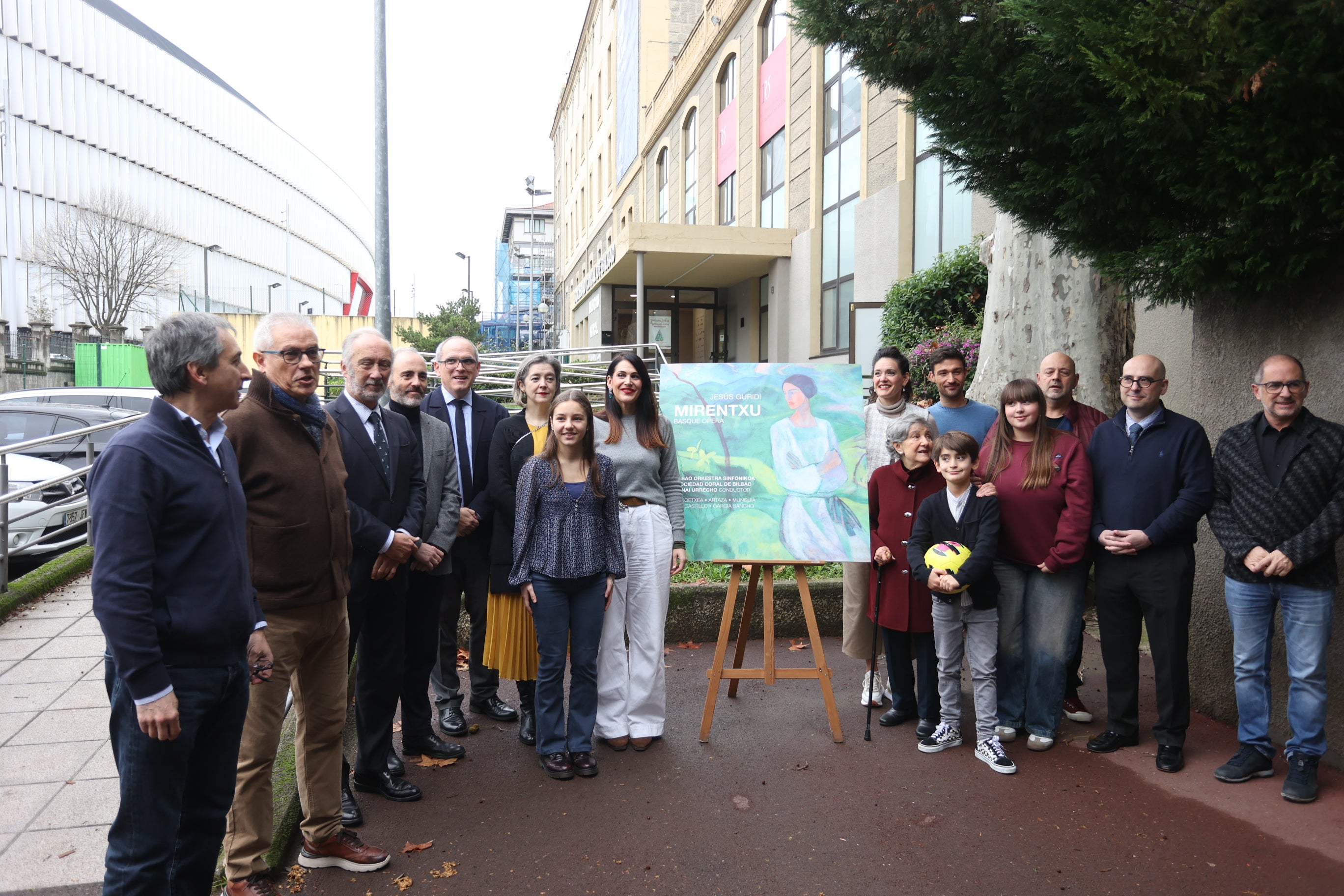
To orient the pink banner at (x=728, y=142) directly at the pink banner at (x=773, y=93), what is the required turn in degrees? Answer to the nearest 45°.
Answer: approximately 45° to its left

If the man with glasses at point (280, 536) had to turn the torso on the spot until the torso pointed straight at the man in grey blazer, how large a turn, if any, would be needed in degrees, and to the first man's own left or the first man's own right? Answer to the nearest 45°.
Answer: approximately 90° to the first man's own left

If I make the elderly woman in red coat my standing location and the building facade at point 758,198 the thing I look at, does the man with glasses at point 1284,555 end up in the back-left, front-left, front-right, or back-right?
back-right

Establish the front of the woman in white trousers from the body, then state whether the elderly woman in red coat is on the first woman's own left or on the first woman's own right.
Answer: on the first woman's own left

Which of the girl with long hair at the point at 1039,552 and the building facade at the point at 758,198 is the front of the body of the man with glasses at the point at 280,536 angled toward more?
the girl with long hair

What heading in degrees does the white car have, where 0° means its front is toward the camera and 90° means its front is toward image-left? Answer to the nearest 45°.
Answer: approximately 315°

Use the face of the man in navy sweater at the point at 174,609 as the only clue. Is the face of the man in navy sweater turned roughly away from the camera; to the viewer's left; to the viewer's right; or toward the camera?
to the viewer's right

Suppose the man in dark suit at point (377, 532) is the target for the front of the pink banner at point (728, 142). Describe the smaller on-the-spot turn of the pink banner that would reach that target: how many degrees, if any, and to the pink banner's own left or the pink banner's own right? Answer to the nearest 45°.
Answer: approximately 45° to the pink banner's own left

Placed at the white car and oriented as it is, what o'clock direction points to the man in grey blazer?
The man in grey blazer is roughly at 1 o'clock from the white car.

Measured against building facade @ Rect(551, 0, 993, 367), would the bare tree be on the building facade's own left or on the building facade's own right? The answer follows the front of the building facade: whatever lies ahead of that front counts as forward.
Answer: on the building facade's own right

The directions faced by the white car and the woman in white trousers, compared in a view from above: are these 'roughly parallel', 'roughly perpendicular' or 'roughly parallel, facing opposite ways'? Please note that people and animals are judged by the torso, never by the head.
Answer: roughly perpendicular
